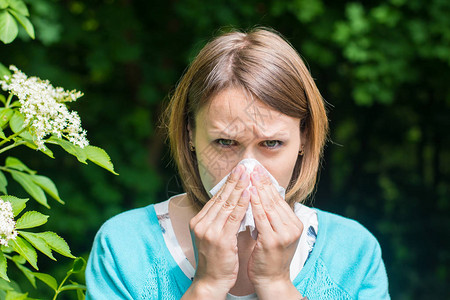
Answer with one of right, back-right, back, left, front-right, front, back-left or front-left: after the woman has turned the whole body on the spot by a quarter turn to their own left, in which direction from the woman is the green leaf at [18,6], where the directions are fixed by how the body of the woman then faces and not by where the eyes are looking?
back

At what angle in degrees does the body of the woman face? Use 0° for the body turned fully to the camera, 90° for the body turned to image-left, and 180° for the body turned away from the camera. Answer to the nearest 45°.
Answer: approximately 0°

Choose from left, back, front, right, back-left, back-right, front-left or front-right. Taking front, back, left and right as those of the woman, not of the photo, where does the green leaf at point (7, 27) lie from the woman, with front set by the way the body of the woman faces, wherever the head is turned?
right

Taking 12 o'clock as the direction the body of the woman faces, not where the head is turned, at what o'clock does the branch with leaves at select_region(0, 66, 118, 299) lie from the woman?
The branch with leaves is roughly at 2 o'clock from the woman.

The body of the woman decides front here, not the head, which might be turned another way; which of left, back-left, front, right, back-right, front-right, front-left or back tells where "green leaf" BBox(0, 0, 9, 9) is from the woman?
right
